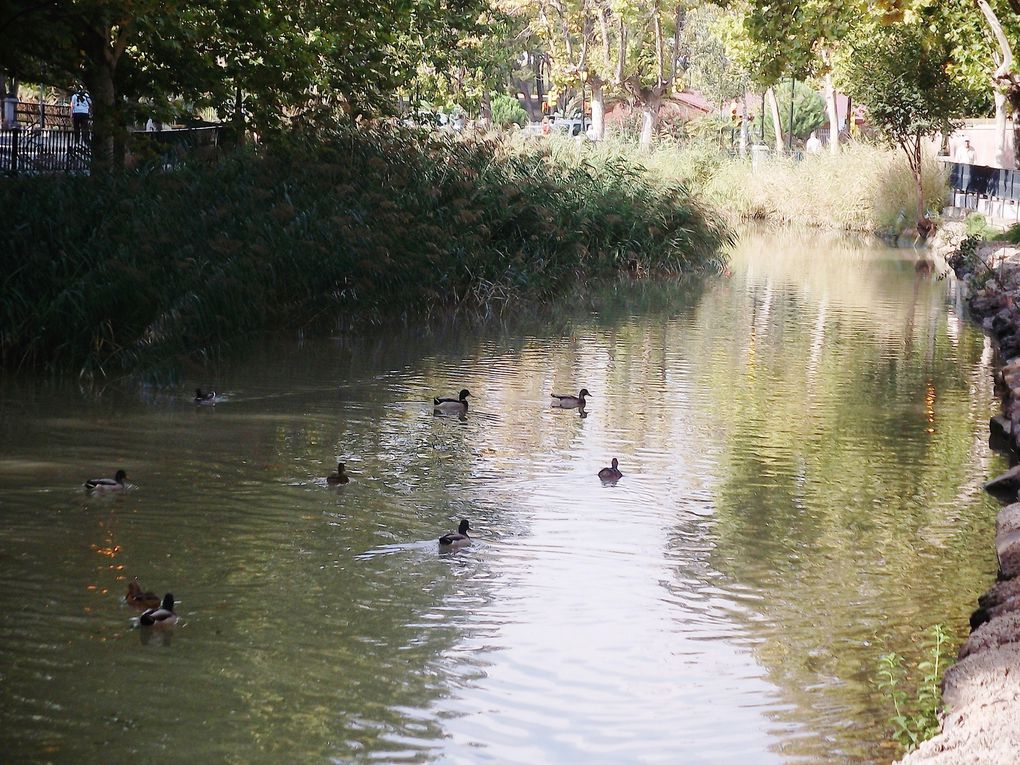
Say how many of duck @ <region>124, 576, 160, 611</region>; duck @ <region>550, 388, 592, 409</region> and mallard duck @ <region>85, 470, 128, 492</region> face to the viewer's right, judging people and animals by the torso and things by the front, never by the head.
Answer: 2

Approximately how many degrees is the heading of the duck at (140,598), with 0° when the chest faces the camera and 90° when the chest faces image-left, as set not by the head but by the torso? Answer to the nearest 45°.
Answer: approximately 90°

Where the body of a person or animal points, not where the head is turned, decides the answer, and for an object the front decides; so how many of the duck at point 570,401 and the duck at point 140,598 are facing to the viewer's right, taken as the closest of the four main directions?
1

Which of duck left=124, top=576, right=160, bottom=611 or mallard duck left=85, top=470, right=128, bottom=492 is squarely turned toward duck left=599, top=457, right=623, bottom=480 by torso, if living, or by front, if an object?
the mallard duck

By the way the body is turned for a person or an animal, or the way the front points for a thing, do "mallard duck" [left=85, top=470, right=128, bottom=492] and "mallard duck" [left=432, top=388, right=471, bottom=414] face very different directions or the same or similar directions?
same or similar directions

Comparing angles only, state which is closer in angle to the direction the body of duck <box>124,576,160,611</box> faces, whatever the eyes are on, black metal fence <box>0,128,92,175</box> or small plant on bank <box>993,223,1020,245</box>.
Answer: the black metal fence

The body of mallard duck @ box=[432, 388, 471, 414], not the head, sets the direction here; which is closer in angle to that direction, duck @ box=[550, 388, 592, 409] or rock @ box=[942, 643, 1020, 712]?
the duck

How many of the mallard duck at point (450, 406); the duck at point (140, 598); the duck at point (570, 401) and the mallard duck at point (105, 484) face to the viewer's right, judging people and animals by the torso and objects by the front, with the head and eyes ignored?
3

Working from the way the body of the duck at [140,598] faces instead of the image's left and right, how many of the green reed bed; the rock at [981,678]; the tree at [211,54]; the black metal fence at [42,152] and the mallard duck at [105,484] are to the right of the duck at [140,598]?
4

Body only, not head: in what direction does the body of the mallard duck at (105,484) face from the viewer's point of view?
to the viewer's right

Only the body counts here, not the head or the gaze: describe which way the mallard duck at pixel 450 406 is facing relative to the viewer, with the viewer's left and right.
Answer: facing to the right of the viewer

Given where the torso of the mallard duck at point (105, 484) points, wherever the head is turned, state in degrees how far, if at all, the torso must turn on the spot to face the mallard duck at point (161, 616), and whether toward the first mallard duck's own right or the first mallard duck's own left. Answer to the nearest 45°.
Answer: approximately 90° to the first mallard duck's own right
